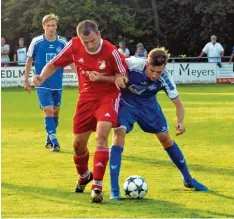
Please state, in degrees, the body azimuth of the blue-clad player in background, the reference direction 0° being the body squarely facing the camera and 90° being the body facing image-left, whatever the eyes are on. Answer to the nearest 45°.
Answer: approximately 0°

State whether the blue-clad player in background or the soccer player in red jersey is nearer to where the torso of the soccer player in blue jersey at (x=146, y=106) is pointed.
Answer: the soccer player in red jersey

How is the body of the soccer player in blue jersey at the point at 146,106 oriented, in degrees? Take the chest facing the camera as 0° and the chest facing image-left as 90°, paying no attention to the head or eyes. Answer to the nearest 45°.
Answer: approximately 0°

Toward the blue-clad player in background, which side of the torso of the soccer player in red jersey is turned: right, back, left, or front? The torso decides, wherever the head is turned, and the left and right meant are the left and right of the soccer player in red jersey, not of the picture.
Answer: back

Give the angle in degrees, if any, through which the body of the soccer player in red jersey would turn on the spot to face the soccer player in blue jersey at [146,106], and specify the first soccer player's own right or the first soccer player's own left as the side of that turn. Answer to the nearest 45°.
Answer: approximately 90° to the first soccer player's own left

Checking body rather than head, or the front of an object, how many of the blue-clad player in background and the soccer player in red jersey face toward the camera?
2
